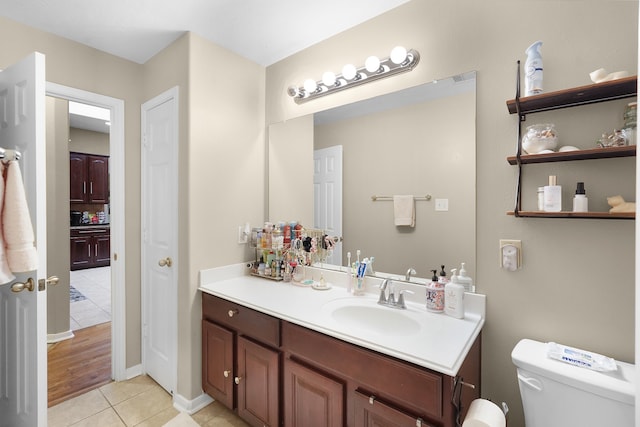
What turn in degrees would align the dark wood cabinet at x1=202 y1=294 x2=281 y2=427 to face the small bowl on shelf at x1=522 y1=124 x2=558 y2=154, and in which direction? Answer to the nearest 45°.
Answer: approximately 90° to its left

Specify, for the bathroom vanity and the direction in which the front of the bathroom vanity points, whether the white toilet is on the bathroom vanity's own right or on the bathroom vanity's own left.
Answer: on the bathroom vanity's own left

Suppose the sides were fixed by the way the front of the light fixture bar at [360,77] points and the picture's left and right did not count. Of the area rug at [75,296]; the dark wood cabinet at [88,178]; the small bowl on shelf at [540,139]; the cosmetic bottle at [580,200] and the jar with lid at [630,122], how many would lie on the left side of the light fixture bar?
3

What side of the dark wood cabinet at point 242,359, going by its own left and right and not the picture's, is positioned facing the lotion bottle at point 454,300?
left

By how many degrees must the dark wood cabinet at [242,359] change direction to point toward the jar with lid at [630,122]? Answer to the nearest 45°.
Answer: approximately 90° to its left

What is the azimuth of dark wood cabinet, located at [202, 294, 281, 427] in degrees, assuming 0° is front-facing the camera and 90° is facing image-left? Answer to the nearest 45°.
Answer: approximately 45°

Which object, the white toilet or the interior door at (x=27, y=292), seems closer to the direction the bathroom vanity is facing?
the interior door

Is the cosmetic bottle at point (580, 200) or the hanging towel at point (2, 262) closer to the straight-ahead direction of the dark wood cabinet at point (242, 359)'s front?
the hanging towel
